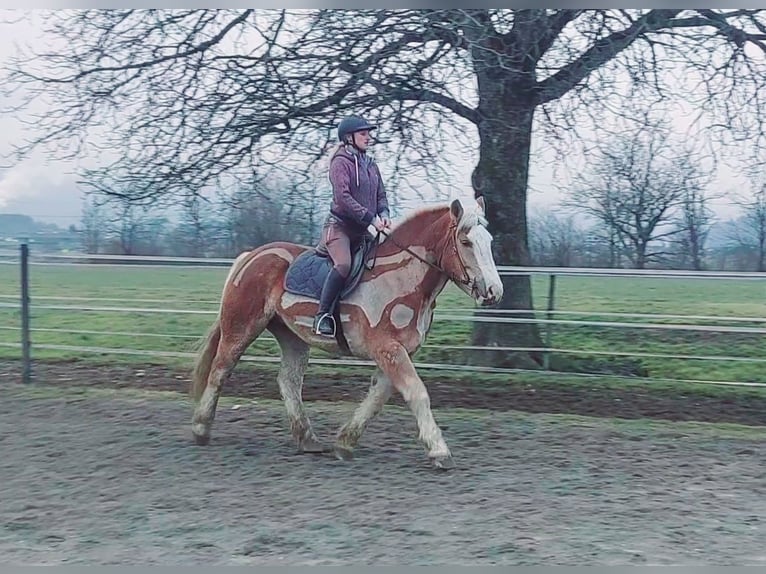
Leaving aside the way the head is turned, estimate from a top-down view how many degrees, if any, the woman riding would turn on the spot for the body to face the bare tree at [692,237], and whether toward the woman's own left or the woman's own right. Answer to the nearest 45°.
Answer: approximately 90° to the woman's own left

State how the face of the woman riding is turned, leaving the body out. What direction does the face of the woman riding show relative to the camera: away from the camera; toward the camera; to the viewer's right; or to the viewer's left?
to the viewer's right

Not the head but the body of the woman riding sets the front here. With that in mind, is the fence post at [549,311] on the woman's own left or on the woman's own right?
on the woman's own left

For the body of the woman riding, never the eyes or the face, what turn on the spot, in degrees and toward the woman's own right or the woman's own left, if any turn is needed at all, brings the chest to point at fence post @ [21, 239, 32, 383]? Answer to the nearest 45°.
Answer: approximately 180°

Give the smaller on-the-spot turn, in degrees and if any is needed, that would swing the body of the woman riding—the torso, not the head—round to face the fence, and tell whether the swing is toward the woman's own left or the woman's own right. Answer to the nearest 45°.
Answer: approximately 90° to the woman's own left

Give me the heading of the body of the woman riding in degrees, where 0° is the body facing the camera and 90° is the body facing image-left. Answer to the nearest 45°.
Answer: approximately 315°
